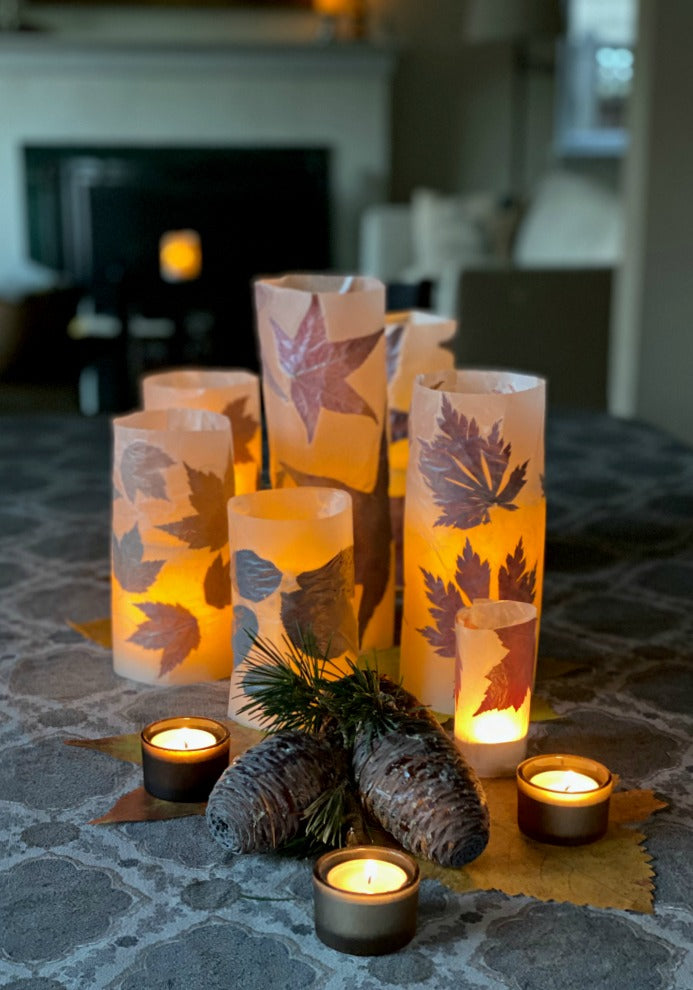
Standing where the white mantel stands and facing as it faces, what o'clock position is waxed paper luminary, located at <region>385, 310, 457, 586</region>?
The waxed paper luminary is roughly at 12 o'clock from the white mantel.

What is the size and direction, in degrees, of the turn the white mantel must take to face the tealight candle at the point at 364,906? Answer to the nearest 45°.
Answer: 0° — it already faces it

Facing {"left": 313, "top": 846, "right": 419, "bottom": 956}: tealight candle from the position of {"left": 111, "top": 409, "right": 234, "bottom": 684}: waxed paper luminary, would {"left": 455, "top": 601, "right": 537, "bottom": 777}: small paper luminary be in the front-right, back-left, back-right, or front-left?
front-left

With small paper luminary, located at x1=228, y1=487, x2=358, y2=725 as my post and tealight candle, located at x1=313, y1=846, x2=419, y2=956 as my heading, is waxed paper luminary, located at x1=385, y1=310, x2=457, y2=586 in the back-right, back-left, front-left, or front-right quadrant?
back-left

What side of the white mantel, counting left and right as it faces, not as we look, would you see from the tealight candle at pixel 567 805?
front

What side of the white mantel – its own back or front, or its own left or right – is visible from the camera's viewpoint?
front

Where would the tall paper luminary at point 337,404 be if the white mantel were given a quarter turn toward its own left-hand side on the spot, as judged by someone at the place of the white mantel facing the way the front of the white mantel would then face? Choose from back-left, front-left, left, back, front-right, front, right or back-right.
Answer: right

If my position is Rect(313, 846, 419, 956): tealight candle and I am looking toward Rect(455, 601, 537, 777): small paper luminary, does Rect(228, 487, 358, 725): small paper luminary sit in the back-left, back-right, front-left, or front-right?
front-left

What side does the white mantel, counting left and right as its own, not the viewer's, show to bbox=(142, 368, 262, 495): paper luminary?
front

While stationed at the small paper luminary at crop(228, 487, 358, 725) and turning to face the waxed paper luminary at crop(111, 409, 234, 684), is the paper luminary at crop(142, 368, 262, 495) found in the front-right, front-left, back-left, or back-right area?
front-right

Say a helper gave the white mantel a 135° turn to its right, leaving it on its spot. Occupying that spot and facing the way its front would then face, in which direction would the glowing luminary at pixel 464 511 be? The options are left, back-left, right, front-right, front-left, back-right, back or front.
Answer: back-left

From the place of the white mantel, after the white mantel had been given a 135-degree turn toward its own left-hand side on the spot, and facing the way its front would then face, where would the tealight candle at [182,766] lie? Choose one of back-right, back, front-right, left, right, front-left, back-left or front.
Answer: back-right

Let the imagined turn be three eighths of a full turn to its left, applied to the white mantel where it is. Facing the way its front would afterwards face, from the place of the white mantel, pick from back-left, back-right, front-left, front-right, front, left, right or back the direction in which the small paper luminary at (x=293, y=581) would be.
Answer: back-right

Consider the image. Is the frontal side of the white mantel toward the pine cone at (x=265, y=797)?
yes

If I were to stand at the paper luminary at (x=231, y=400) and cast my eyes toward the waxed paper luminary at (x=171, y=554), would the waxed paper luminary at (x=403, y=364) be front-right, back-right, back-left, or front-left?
back-left

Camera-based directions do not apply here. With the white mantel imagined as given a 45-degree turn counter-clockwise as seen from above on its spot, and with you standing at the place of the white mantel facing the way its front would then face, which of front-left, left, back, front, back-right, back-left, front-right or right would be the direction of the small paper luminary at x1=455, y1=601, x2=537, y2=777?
front-right

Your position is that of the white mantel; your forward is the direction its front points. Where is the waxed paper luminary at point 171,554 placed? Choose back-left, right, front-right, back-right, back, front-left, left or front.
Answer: front
